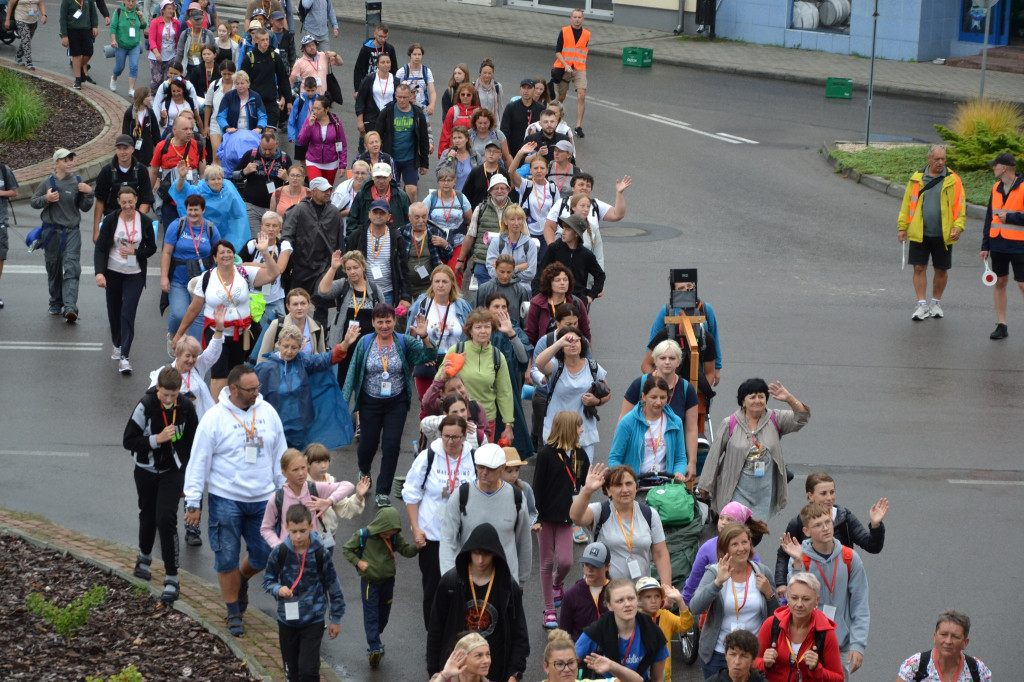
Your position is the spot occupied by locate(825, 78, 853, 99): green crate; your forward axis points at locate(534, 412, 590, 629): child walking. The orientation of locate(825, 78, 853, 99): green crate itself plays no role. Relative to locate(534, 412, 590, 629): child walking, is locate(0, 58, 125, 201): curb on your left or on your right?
right

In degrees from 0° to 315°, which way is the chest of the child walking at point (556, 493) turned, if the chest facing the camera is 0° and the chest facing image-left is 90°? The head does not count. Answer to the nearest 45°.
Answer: approximately 315°

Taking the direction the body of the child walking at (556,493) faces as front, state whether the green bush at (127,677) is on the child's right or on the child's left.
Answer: on the child's right

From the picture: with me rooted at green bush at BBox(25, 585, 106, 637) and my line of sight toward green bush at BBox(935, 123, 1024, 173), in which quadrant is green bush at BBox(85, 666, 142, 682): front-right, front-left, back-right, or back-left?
back-right

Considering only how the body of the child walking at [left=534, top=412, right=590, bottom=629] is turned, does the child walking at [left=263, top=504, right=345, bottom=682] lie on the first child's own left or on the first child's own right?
on the first child's own right

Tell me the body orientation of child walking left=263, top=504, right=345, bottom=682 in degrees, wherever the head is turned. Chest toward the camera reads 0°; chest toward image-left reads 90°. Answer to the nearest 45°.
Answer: approximately 0°

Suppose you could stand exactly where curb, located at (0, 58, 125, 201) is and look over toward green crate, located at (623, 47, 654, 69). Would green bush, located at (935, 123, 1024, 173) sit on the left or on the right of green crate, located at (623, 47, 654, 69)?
right

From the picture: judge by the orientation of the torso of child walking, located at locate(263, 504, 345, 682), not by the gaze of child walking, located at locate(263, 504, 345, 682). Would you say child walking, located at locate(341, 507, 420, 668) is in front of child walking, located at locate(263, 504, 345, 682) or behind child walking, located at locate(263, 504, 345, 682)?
behind

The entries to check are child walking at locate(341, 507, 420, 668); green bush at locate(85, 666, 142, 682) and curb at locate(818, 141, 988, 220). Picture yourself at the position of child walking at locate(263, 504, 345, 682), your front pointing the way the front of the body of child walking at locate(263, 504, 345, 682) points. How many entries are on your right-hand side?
1

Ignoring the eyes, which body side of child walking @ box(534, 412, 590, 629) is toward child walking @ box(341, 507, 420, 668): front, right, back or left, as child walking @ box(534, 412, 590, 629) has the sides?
right

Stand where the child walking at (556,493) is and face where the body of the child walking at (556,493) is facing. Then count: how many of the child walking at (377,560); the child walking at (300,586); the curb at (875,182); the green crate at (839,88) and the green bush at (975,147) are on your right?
2

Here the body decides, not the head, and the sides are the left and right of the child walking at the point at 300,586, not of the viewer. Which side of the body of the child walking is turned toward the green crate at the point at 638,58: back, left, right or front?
back

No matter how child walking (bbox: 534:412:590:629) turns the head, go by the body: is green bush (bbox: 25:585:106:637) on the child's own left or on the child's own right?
on the child's own right

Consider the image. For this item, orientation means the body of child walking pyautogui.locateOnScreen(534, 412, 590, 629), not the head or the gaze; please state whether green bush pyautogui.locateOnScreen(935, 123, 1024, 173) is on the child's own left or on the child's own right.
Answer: on the child's own left
